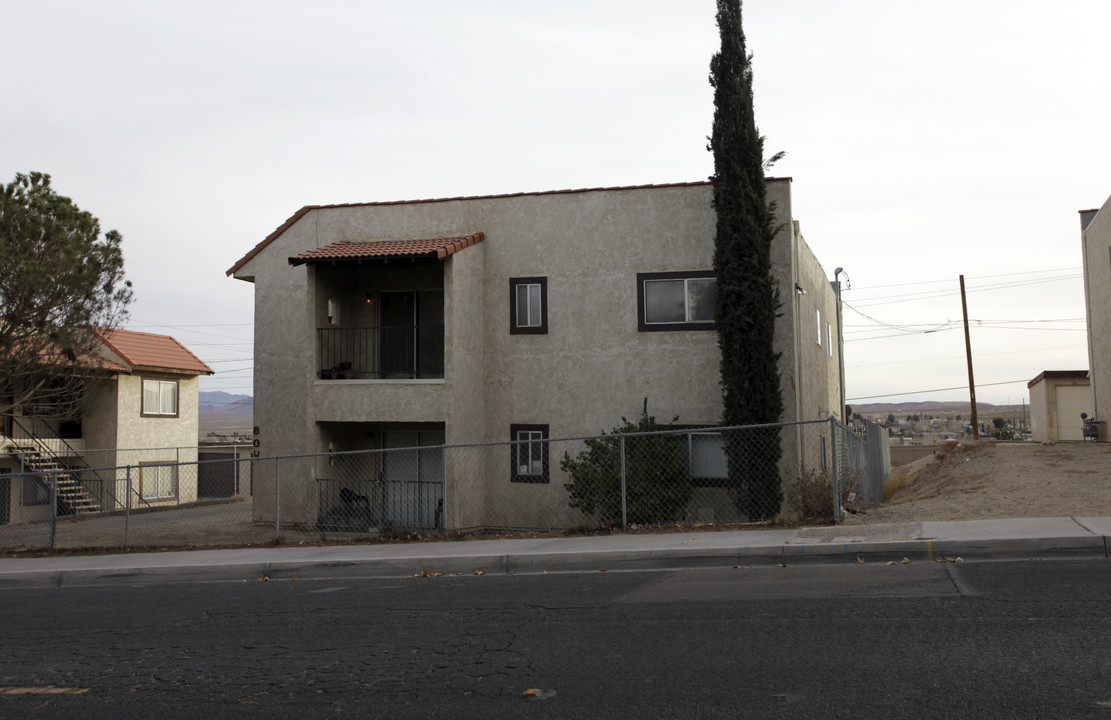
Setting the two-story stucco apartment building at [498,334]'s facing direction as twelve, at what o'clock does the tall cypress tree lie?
The tall cypress tree is roughly at 10 o'clock from the two-story stucco apartment building.

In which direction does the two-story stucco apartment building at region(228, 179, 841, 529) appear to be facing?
toward the camera

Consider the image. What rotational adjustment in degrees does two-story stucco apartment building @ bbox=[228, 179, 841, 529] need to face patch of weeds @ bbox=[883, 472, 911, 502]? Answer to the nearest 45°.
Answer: approximately 135° to its left

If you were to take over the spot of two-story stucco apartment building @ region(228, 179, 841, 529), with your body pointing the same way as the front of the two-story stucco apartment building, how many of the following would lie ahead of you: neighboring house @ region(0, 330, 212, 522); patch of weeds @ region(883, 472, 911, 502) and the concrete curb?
1

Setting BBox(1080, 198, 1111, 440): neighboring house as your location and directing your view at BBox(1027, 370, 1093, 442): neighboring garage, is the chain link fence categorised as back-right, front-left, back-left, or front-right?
back-left

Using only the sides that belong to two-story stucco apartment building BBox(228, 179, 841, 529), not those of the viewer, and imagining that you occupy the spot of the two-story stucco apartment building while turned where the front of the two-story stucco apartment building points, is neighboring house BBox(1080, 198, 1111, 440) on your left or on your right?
on your left

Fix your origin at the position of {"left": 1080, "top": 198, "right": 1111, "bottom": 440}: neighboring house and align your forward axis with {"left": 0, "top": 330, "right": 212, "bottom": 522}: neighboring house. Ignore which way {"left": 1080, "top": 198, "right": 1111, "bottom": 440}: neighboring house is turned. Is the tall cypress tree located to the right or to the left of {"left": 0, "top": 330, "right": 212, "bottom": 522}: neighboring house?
left

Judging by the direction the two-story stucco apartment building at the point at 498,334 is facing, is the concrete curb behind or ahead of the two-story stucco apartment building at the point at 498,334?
ahead

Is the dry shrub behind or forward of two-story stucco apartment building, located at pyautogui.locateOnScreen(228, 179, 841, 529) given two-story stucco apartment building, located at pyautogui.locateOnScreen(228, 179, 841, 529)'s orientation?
forward

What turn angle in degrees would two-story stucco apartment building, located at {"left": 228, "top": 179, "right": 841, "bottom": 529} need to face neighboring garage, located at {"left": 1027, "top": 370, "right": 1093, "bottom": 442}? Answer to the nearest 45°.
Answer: approximately 135° to its left

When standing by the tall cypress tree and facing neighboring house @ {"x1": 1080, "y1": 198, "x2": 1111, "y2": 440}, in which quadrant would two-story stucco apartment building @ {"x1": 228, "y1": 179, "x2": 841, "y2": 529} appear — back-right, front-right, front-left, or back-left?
back-left

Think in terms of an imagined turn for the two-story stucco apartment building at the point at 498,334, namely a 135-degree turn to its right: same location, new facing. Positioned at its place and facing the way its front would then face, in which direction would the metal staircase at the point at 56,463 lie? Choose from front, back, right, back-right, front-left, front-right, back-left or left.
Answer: front
